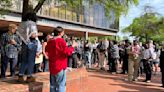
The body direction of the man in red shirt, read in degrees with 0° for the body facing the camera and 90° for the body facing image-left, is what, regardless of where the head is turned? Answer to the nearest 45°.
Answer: approximately 225°
